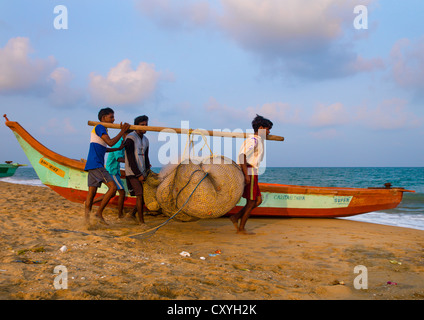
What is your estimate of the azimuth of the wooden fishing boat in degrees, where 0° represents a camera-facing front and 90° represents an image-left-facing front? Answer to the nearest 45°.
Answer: approximately 90°

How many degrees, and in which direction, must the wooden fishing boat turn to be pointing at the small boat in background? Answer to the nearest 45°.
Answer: approximately 45° to its right

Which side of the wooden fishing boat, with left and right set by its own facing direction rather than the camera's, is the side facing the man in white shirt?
left
